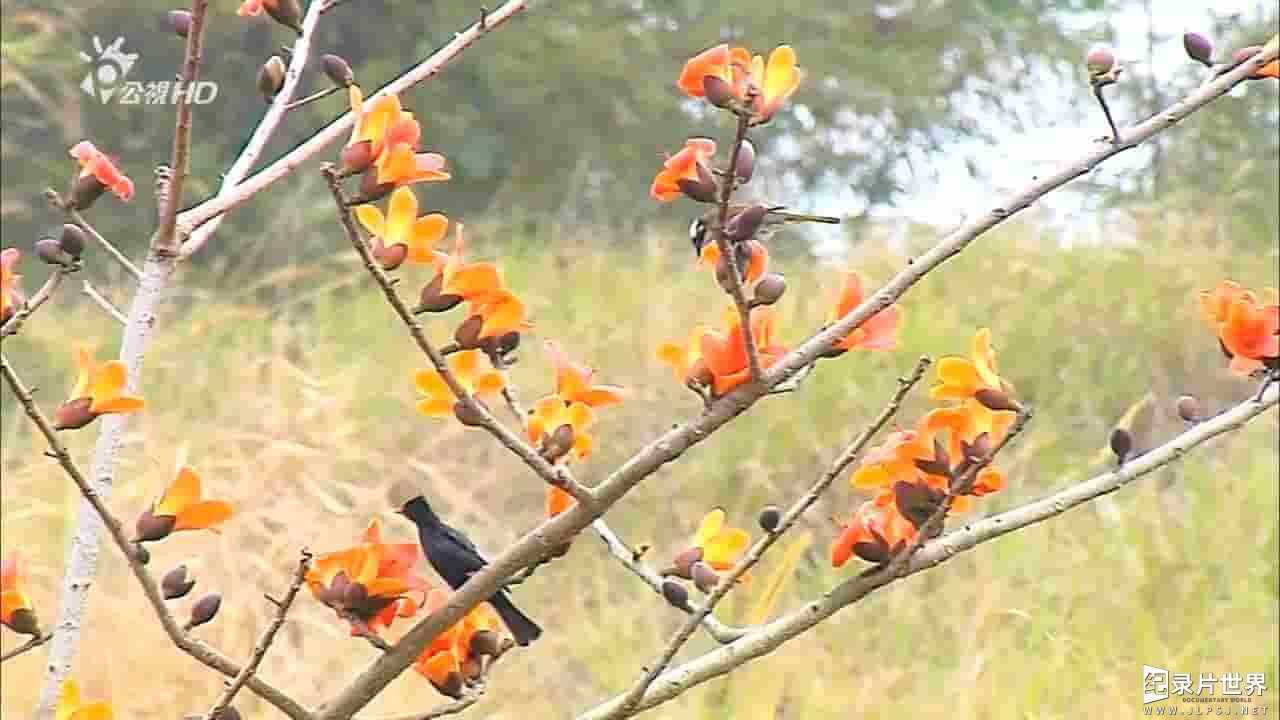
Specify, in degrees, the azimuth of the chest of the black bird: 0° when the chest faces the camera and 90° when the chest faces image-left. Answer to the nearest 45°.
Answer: approximately 90°
